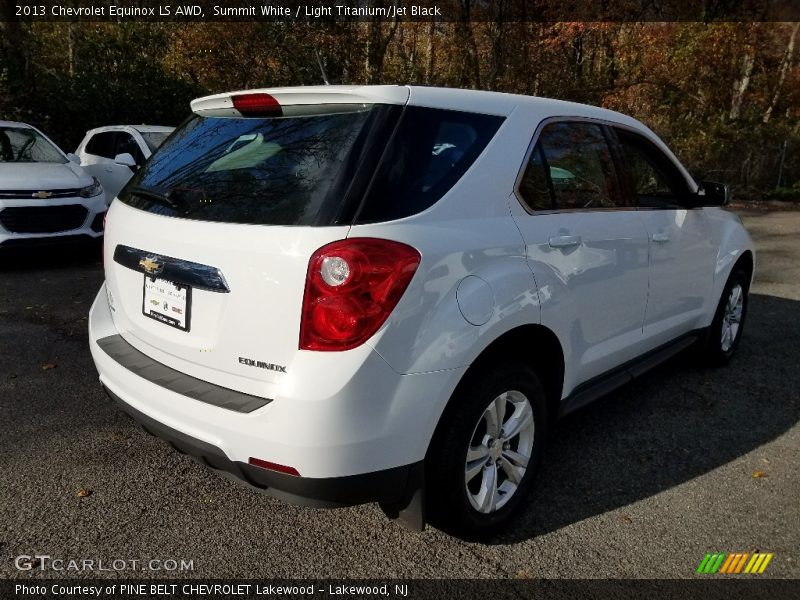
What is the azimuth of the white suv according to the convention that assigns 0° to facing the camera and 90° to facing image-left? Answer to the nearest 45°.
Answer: approximately 225°

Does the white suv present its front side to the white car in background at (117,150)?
no

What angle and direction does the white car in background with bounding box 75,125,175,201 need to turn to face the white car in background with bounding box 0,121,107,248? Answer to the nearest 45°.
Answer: approximately 45° to its right

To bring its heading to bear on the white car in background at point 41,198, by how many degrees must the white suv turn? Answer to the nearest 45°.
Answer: approximately 90° to its left
